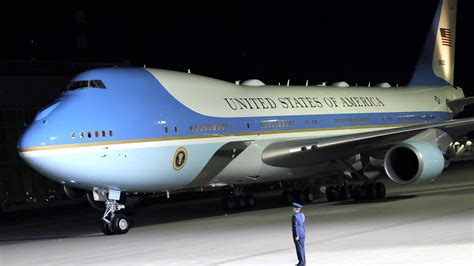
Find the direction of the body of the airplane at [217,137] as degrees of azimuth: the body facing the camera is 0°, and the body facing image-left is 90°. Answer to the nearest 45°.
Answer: approximately 45°
